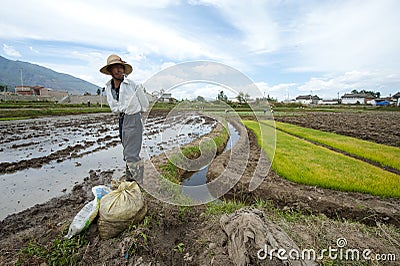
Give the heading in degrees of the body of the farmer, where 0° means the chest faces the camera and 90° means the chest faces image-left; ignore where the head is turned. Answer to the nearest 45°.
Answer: approximately 45°

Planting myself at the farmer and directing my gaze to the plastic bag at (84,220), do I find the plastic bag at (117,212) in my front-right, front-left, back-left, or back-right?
front-left
